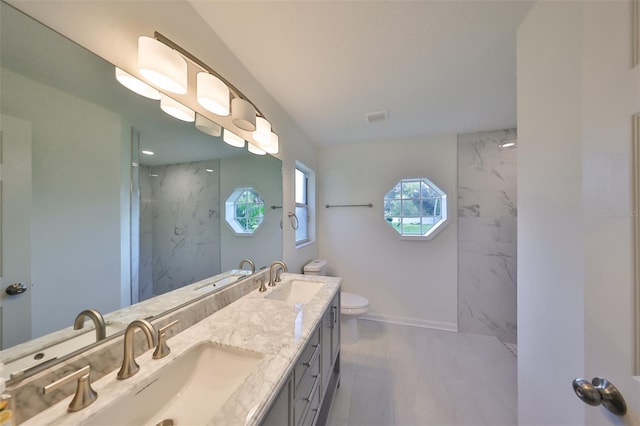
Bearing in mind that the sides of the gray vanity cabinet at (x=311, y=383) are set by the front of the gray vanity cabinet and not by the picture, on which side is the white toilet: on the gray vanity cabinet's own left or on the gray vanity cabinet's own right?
on the gray vanity cabinet's own left

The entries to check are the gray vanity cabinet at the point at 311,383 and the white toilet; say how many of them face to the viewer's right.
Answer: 2

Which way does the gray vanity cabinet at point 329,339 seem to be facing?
to the viewer's right

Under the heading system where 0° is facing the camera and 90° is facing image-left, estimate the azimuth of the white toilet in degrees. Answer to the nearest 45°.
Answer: approximately 270°

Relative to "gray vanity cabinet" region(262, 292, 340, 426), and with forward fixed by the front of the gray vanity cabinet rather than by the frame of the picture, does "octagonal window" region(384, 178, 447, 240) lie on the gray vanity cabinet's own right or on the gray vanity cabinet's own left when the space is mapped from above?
on the gray vanity cabinet's own left

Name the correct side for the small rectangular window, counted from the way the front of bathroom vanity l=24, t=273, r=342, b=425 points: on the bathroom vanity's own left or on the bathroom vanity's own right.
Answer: on the bathroom vanity's own left
